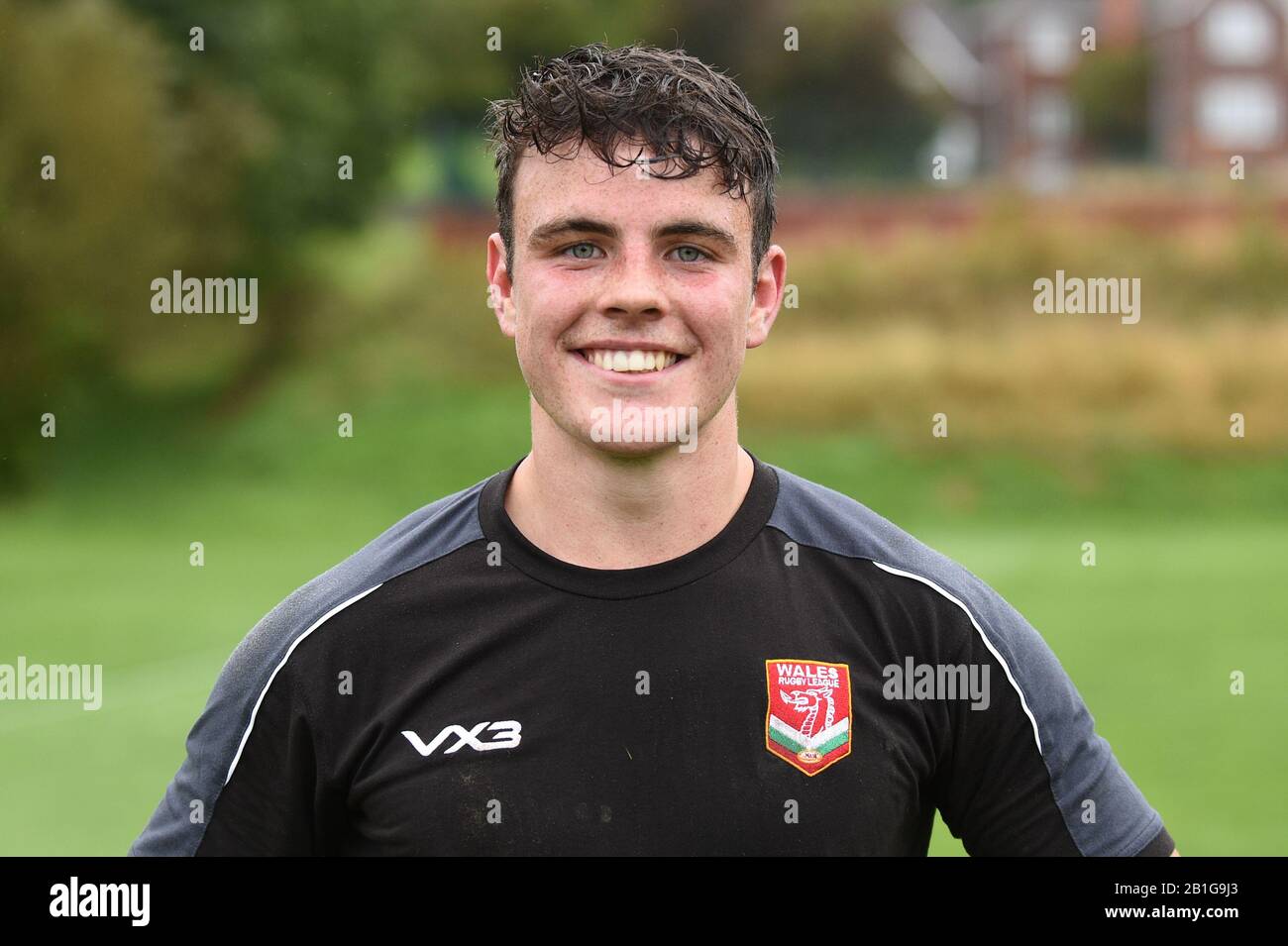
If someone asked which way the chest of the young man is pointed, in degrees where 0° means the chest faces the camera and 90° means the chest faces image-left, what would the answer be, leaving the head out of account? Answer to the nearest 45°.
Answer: approximately 0°
